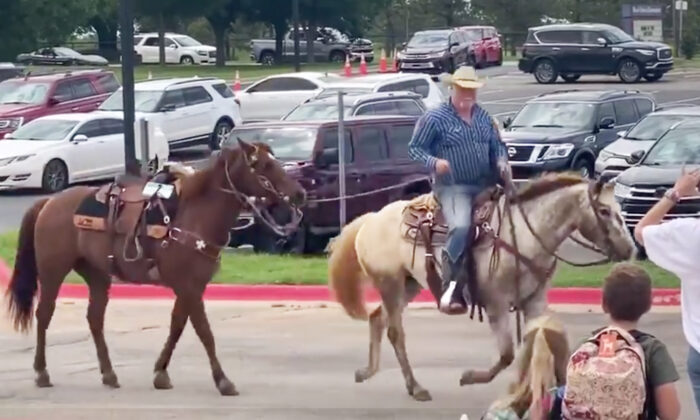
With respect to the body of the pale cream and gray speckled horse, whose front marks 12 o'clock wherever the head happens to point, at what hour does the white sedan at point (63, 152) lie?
The white sedan is roughly at 8 o'clock from the pale cream and gray speckled horse.

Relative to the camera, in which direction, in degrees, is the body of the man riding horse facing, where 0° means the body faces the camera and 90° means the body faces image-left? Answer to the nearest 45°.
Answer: approximately 315°

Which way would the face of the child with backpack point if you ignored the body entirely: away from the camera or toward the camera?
away from the camera

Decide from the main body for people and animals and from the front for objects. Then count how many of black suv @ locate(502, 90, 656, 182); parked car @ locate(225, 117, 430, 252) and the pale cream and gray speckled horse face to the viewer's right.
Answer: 1

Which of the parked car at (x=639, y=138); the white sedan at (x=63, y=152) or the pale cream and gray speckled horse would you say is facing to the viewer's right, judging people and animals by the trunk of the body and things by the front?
the pale cream and gray speckled horse

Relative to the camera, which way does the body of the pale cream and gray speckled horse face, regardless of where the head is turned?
to the viewer's right

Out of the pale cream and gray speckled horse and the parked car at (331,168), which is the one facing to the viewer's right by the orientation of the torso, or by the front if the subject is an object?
the pale cream and gray speckled horse

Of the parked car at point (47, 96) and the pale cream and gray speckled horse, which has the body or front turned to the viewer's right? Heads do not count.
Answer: the pale cream and gray speckled horse

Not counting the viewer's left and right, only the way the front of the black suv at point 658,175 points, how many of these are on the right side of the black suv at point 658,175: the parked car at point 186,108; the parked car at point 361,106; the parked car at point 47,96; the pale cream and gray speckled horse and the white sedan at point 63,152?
4

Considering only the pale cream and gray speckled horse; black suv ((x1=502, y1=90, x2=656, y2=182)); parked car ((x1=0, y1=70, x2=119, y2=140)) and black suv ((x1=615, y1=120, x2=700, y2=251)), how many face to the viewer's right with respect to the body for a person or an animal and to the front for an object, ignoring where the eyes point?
1

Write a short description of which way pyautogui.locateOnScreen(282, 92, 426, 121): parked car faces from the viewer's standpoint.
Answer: facing the viewer and to the left of the viewer

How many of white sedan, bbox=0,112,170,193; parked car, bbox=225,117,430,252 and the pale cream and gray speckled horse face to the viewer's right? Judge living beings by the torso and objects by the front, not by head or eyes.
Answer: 1

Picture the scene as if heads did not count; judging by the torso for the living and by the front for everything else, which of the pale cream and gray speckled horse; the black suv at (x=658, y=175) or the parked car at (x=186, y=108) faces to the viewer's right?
the pale cream and gray speckled horse

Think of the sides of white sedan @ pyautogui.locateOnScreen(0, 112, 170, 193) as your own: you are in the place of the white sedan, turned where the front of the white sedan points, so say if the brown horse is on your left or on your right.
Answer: on your left
